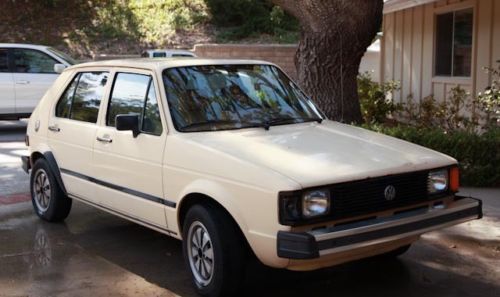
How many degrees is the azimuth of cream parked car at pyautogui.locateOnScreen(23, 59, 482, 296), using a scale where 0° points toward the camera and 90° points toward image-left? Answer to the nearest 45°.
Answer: approximately 315°

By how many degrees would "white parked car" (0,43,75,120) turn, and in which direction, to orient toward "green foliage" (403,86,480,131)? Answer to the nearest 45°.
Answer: approximately 45° to its right

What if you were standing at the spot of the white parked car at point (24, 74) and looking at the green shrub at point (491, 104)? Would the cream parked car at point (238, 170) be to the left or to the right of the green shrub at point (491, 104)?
right

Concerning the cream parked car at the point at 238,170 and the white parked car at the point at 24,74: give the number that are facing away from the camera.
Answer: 0

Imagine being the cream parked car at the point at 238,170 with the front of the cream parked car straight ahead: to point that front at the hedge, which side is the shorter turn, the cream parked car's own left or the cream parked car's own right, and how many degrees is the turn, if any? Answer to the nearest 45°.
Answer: approximately 90° to the cream parked car's own left

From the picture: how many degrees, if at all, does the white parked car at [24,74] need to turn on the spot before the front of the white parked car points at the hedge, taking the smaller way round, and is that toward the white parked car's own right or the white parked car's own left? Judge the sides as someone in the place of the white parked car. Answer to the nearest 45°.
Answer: approximately 45° to the white parked car's own right

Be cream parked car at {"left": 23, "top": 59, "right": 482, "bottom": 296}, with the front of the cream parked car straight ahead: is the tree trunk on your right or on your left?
on your left

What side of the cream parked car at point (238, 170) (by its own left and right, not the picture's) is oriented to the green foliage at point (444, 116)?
left

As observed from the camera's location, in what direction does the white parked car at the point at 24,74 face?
facing to the right of the viewer

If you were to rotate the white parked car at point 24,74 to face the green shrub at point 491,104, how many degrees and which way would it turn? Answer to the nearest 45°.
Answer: approximately 45° to its right
